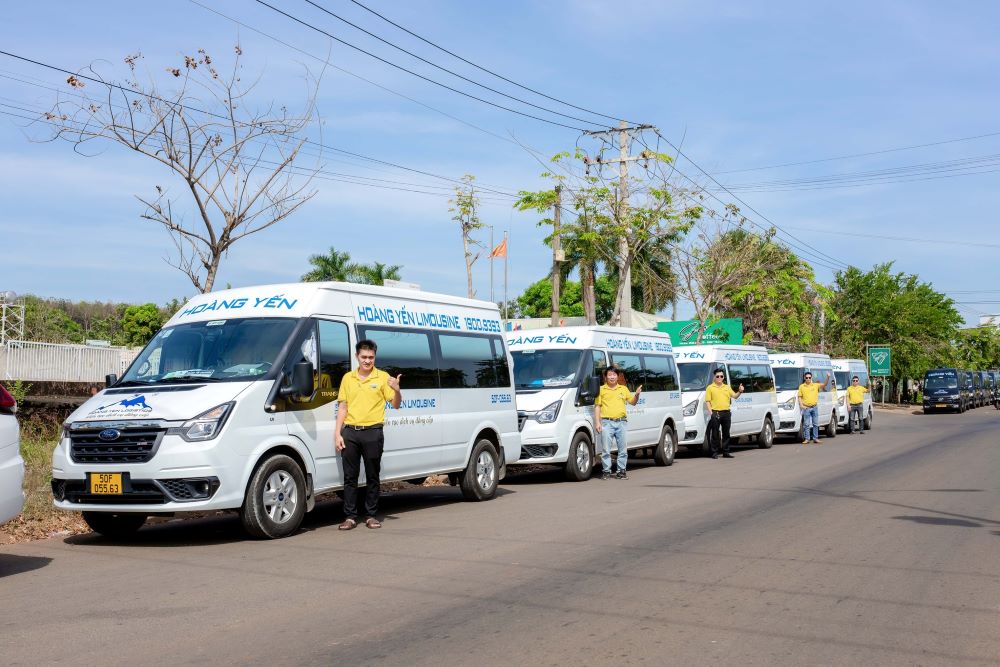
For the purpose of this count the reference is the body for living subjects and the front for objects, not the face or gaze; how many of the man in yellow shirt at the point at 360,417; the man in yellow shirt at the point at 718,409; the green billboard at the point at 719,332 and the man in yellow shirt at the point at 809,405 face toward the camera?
4

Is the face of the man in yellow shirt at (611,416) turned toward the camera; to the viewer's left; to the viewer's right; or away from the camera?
toward the camera

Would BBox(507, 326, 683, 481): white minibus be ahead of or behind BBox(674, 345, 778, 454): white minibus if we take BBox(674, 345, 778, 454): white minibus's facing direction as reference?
ahead

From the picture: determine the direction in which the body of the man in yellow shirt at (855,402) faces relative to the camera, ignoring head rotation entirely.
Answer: toward the camera

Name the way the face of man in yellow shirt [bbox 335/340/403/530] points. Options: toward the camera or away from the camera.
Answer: toward the camera

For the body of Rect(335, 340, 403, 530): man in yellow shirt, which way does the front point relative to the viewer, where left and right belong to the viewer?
facing the viewer

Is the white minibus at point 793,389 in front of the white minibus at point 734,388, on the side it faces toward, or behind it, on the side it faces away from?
behind

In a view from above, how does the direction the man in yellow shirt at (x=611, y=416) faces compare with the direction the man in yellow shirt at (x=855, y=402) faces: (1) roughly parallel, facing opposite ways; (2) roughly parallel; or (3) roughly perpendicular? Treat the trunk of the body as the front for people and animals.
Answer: roughly parallel

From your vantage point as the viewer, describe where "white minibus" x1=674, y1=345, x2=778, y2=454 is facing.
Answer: facing the viewer and to the left of the viewer

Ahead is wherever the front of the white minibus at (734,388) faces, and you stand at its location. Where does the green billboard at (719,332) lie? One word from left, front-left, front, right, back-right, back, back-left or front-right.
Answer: back-right

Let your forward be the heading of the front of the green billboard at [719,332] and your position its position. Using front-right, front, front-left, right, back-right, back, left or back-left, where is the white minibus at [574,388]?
front

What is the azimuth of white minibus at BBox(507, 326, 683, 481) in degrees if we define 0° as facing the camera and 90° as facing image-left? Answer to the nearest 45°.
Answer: approximately 45°

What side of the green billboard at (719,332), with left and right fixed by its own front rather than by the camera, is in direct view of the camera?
front

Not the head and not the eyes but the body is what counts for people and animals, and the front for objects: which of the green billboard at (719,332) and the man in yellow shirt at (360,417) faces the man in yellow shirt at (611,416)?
the green billboard

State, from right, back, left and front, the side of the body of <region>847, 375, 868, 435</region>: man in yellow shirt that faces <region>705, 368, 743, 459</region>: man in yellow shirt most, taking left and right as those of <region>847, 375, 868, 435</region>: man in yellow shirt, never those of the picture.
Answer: front
